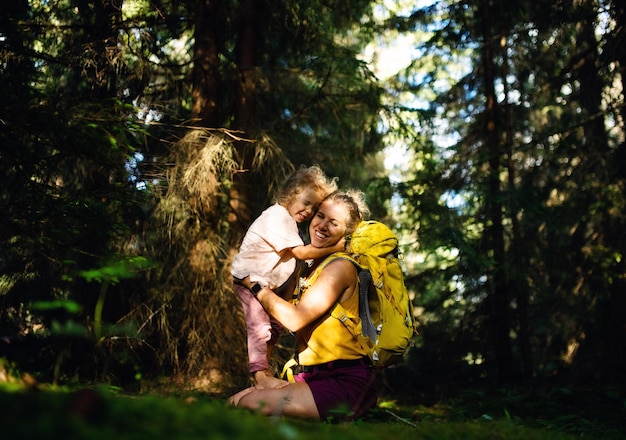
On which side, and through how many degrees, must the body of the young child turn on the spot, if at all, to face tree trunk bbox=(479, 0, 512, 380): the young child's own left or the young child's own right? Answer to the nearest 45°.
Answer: approximately 45° to the young child's own left

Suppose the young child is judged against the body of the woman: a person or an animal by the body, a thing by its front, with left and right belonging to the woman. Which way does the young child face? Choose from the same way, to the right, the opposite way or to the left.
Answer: the opposite way

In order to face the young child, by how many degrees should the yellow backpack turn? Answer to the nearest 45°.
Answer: approximately 135° to its left

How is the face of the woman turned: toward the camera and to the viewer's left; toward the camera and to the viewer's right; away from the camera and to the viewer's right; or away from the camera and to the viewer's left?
toward the camera and to the viewer's left

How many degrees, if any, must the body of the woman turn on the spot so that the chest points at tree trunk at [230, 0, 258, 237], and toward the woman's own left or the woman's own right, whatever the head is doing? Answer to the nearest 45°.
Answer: approximately 90° to the woman's own right

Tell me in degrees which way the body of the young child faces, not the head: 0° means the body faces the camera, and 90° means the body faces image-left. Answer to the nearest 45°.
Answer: approximately 270°

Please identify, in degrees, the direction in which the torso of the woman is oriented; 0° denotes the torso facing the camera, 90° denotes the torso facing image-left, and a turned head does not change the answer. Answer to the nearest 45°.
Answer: approximately 90°

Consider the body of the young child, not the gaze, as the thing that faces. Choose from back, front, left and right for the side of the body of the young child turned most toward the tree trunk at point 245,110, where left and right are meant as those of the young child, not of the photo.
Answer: left

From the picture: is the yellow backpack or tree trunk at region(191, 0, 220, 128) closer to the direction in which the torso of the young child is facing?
the yellow backpack

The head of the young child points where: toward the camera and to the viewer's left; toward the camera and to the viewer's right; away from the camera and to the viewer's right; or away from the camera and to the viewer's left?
toward the camera and to the viewer's right
